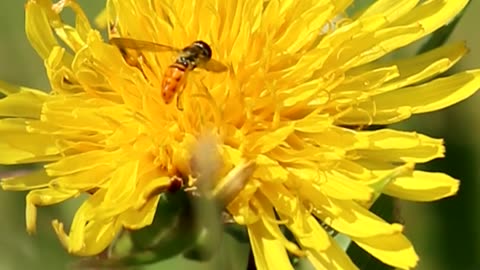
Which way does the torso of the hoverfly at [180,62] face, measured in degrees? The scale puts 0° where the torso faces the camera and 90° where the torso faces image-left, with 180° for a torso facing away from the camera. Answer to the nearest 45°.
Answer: approximately 225°
